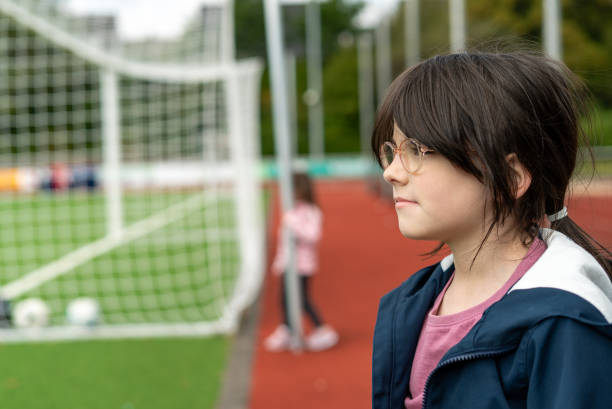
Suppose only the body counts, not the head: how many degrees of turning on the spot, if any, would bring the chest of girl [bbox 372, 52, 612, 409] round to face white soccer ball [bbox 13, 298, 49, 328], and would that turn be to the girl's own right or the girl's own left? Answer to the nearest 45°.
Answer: approximately 90° to the girl's own right

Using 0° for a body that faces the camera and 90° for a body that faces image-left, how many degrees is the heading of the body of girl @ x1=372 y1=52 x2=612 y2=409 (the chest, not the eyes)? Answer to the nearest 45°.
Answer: approximately 45°

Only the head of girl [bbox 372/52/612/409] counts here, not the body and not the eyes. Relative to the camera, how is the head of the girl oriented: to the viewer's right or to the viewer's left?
to the viewer's left

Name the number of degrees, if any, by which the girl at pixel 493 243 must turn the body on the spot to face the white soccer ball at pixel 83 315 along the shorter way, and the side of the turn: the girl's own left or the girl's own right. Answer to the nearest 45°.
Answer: approximately 90° to the girl's own right

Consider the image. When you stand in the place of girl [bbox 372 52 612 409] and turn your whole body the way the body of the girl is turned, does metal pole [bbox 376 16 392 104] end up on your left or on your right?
on your right

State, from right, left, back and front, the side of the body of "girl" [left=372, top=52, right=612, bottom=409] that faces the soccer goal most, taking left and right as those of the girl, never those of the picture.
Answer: right

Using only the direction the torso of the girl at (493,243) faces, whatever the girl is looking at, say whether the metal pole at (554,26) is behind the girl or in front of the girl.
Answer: behind

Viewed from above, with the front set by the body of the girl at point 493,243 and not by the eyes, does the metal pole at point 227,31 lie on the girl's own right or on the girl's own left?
on the girl's own right

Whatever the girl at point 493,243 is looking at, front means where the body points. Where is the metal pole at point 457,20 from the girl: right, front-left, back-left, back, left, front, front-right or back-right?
back-right

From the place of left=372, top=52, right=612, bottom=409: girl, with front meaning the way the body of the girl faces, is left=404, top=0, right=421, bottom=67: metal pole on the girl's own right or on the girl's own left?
on the girl's own right
